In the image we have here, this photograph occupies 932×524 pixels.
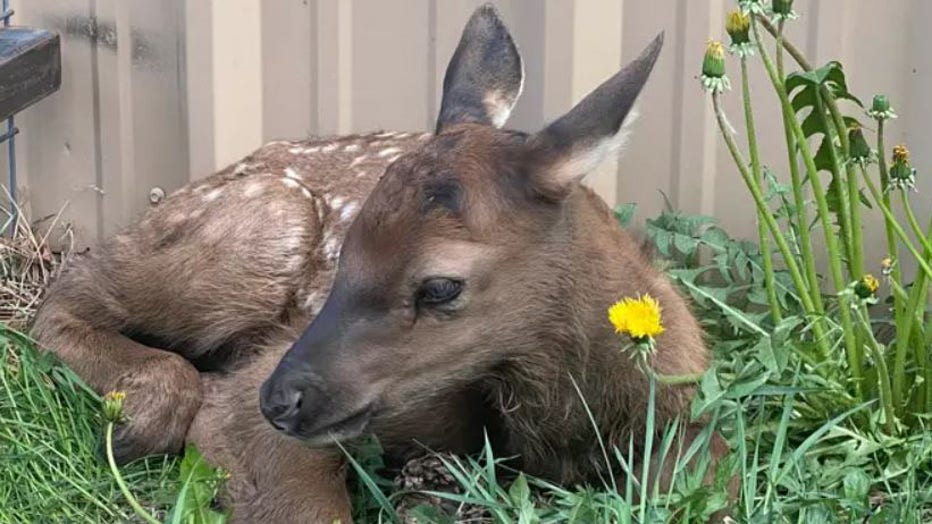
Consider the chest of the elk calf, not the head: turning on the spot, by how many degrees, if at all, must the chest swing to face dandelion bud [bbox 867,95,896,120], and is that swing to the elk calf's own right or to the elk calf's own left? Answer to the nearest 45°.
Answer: approximately 45° to the elk calf's own left

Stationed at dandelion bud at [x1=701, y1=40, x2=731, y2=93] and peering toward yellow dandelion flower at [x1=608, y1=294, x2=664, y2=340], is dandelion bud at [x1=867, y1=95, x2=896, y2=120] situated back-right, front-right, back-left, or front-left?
back-left

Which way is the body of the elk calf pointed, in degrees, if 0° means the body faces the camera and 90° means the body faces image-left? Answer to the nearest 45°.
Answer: approximately 315°

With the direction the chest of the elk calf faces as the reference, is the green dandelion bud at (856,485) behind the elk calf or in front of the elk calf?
in front
